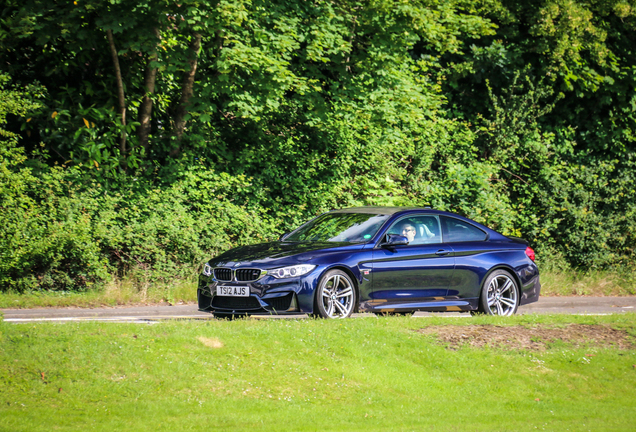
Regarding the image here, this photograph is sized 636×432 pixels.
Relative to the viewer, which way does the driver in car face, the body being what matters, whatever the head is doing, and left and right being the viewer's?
facing the viewer and to the left of the viewer

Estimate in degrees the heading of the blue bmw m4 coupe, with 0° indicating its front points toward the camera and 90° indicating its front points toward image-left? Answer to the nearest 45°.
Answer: approximately 45°
